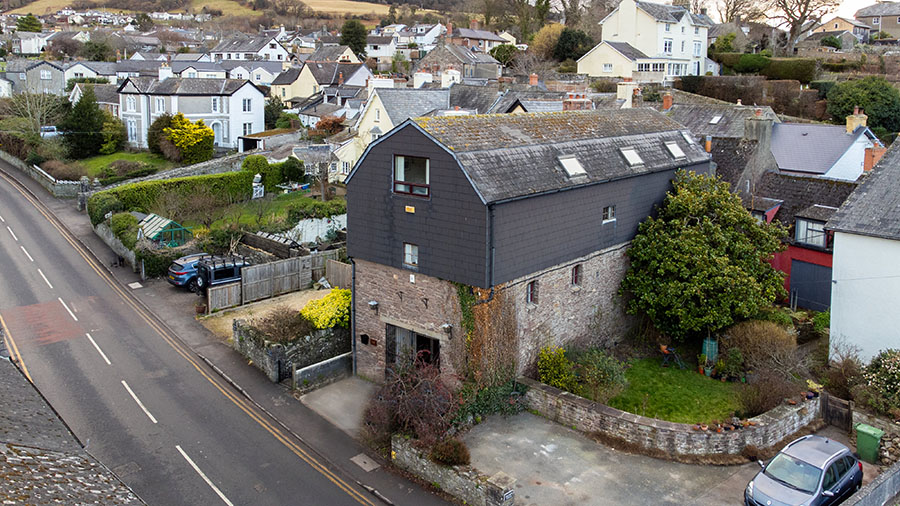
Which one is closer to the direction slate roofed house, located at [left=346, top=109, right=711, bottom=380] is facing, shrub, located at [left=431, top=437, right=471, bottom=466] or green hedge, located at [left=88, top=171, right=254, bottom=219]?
the shrub

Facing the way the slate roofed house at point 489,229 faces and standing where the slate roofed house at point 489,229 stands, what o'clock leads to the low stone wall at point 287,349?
The low stone wall is roughly at 2 o'clock from the slate roofed house.

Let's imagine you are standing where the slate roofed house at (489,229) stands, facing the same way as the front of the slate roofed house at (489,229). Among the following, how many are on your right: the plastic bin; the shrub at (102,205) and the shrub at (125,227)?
2

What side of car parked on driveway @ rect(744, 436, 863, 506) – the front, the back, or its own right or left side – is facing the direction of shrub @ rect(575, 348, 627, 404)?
right

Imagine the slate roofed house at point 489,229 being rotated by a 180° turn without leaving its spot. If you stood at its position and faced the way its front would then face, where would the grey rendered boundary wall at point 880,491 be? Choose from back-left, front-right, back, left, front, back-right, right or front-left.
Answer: right

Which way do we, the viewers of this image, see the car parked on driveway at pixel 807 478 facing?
facing the viewer and to the left of the viewer

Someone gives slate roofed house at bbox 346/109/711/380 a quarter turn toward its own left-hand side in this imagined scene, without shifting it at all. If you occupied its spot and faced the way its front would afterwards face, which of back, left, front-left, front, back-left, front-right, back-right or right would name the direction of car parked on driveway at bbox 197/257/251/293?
back

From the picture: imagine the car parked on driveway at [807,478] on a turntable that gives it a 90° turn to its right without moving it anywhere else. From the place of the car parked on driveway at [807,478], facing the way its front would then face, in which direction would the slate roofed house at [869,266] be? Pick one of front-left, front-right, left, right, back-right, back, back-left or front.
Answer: front-right

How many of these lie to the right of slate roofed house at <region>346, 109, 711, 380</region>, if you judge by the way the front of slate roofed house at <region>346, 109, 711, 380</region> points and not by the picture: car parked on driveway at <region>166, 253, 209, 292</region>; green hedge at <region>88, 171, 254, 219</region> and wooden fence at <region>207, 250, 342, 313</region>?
3

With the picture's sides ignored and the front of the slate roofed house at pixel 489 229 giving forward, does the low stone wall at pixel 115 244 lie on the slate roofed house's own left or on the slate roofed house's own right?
on the slate roofed house's own right

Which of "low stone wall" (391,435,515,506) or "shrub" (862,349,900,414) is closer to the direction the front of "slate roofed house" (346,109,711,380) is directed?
the low stone wall

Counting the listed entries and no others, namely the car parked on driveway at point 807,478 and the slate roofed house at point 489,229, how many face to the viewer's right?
0
